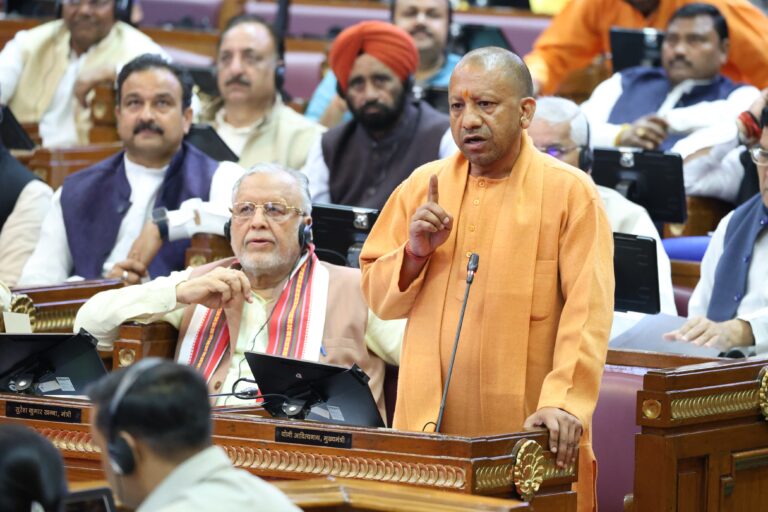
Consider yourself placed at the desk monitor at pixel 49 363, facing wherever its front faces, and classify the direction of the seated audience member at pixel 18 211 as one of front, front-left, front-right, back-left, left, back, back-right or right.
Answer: front

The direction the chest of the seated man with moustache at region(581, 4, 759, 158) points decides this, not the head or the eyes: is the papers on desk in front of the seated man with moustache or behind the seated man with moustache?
in front

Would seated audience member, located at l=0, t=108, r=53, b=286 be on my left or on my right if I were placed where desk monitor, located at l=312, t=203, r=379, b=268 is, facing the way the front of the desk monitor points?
on my left

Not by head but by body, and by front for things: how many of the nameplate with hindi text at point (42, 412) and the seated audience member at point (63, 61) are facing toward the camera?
2

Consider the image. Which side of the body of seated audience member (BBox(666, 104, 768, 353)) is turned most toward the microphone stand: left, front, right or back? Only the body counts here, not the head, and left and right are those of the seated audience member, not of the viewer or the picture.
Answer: front

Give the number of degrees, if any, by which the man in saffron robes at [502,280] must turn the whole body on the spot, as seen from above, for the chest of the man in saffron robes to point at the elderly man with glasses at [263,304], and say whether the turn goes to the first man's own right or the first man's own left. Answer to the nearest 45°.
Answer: approximately 90° to the first man's own right

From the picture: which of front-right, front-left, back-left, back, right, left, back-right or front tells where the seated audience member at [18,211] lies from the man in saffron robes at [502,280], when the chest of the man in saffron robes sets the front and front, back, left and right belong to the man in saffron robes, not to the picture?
right

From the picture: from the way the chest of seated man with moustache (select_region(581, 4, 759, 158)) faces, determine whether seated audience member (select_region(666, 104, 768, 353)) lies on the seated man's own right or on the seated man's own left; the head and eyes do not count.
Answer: on the seated man's own left

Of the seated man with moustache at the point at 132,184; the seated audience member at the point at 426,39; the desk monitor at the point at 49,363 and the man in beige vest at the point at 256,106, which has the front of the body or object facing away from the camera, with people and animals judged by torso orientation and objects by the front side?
the desk monitor

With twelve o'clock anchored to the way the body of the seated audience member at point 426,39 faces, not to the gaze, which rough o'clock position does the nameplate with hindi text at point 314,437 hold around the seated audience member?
The nameplate with hindi text is roughly at 12 o'clock from the seated audience member.

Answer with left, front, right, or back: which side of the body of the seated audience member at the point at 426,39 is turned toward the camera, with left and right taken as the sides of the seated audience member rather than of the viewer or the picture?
front

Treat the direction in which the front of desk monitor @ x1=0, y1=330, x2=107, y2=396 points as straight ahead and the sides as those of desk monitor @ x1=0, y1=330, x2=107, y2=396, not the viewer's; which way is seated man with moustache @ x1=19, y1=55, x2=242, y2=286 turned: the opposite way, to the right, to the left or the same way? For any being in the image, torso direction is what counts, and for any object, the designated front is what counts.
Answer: the opposite way
